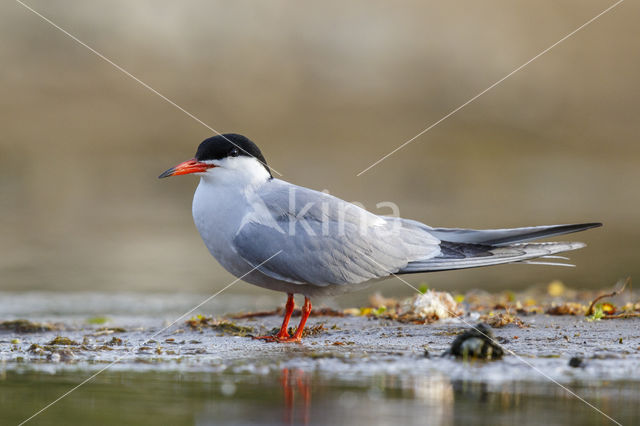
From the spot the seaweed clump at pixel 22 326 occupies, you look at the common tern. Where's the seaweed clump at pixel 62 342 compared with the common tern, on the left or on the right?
right

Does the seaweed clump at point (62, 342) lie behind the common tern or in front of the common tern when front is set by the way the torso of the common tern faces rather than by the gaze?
in front

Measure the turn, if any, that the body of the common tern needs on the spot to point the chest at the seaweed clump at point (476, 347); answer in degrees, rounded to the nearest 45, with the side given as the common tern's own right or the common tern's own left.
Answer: approximately 135° to the common tern's own left

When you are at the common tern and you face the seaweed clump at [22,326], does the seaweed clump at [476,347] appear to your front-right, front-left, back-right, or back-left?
back-left

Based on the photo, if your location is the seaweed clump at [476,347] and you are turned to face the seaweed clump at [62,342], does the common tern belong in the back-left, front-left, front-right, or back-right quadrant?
front-right

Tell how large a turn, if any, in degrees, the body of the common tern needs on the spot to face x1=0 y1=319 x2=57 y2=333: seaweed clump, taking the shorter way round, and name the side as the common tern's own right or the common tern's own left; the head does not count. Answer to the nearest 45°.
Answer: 0° — it already faces it

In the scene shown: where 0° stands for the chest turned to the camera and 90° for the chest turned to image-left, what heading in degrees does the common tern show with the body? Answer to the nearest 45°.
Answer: approximately 90°
